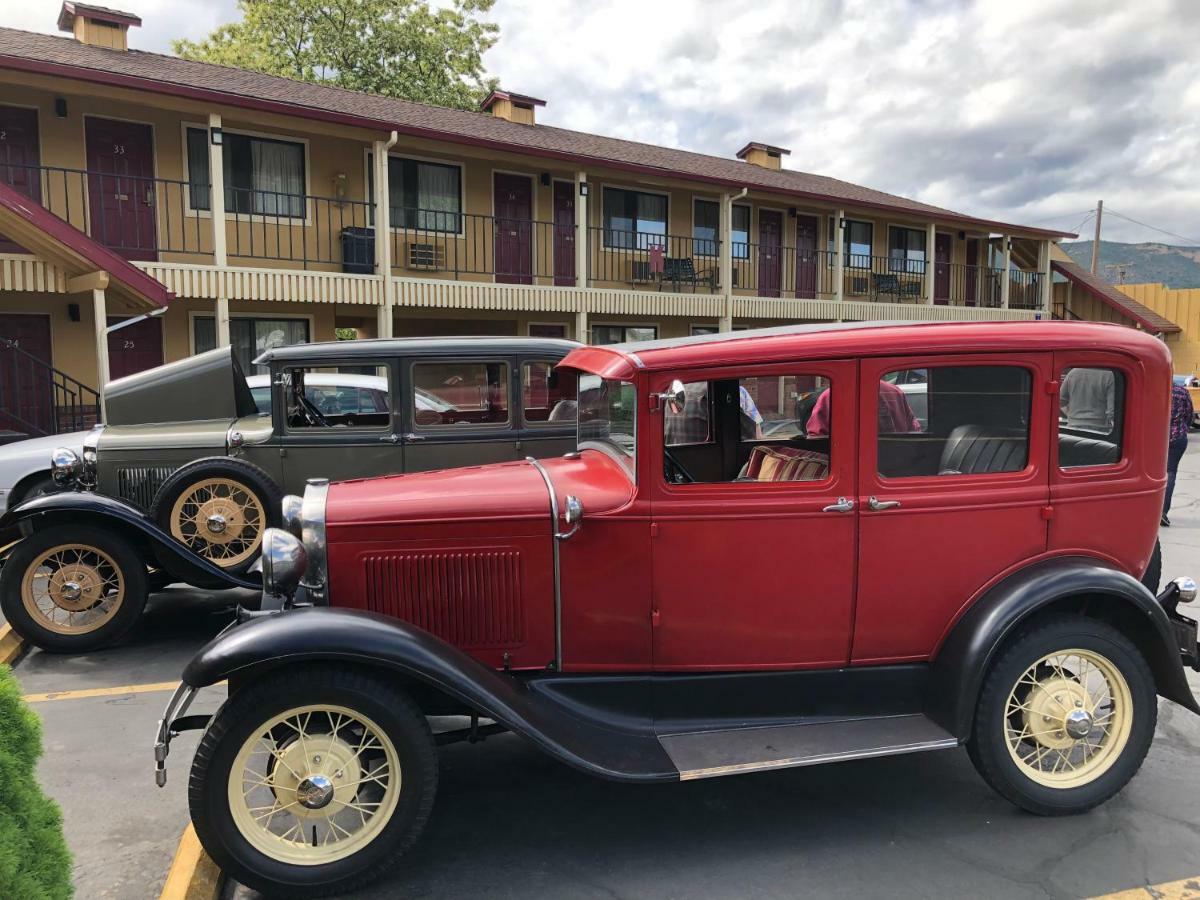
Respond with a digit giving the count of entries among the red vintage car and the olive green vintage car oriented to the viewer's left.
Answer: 2

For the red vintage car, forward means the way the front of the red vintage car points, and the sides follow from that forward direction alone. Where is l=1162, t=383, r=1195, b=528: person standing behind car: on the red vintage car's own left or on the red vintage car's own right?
on the red vintage car's own right

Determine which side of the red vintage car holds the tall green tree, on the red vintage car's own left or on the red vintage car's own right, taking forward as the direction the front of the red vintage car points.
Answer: on the red vintage car's own right

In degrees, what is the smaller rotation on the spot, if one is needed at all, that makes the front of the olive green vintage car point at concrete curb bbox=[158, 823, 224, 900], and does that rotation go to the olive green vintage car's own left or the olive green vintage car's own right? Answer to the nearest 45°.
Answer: approximately 90° to the olive green vintage car's own left

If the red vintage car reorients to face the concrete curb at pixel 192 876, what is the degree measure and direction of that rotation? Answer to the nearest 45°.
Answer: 0° — it already faces it

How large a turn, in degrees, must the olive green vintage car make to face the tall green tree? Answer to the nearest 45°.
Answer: approximately 90° to its right

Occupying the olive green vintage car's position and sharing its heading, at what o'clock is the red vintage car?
The red vintage car is roughly at 8 o'clock from the olive green vintage car.

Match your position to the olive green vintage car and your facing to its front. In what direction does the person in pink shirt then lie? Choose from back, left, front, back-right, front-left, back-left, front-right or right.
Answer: back-left

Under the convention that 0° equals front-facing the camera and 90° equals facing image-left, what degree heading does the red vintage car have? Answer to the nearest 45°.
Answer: approximately 90°

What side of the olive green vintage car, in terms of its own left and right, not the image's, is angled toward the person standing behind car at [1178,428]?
back

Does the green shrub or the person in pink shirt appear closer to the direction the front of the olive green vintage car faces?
the green shrub

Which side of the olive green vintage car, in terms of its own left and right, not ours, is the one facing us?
left
